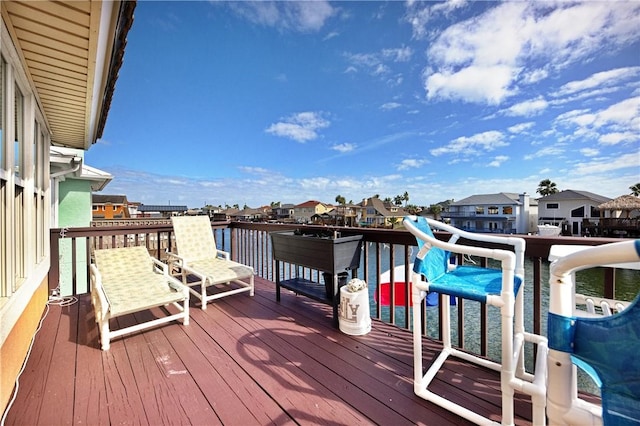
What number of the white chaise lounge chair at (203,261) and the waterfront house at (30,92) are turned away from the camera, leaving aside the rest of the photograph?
0

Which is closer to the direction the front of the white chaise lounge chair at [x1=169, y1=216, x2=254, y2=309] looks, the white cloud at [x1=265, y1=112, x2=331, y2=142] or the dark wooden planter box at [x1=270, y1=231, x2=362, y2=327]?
the dark wooden planter box

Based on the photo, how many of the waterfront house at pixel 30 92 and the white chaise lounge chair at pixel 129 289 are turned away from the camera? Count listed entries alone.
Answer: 0

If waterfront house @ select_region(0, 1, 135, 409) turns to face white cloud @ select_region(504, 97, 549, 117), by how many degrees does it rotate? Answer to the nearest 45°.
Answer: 0° — it already faces it

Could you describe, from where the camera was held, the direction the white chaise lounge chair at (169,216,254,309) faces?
facing the viewer and to the right of the viewer

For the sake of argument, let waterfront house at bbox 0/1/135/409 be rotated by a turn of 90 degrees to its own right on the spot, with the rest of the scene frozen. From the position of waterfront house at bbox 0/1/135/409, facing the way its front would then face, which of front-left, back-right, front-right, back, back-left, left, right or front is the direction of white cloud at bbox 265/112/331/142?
back-left

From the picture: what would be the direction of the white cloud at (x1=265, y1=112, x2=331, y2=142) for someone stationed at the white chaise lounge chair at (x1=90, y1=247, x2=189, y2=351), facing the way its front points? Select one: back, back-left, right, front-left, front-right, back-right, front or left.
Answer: left

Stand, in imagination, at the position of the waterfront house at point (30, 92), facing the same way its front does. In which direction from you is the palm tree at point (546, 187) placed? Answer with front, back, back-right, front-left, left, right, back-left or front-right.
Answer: front

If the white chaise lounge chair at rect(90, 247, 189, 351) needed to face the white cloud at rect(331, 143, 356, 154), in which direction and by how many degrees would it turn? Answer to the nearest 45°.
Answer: approximately 90° to its left

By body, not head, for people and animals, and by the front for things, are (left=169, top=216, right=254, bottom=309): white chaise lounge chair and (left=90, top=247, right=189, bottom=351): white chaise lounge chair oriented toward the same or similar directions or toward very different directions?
same or similar directions

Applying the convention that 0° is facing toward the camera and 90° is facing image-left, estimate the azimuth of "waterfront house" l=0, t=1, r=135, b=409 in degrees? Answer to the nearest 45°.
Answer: approximately 270°

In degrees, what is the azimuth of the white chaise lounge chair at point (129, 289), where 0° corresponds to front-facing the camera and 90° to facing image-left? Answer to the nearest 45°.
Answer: approximately 315°

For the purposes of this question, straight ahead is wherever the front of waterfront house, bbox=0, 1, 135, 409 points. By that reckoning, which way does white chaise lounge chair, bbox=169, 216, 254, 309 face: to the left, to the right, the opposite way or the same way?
to the right
